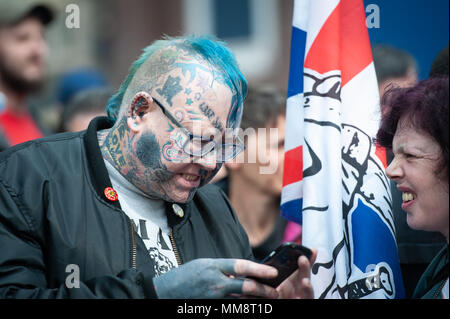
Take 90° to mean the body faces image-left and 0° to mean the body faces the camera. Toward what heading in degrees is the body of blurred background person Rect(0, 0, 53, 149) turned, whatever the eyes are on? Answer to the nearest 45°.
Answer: approximately 315°

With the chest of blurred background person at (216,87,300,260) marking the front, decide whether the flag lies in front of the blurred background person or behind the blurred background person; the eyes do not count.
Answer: in front

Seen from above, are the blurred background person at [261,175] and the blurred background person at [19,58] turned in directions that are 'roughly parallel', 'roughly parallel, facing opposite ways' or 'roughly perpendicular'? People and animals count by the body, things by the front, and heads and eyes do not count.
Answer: roughly parallel

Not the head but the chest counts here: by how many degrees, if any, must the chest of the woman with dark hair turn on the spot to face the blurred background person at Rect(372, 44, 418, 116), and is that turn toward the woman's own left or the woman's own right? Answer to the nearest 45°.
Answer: approximately 90° to the woman's own right

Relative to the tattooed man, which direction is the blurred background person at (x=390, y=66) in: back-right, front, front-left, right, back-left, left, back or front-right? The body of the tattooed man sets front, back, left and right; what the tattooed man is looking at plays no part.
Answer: left

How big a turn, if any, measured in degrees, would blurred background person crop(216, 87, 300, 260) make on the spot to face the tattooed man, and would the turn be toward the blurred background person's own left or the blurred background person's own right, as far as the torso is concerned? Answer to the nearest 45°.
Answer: approximately 45° to the blurred background person's own right

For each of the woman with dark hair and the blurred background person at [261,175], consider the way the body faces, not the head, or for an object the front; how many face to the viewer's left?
1

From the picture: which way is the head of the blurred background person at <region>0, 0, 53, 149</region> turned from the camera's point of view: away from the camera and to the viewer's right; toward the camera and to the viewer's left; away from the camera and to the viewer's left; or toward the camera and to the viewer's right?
toward the camera and to the viewer's right

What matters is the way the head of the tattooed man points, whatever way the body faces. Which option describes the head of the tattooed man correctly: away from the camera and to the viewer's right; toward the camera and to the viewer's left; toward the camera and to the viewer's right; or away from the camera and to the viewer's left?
toward the camera and to the viewer's right

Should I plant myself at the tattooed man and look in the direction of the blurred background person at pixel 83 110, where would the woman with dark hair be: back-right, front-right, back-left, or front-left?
back-right

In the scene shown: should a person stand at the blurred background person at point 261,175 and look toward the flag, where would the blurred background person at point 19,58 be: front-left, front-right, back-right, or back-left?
back-right

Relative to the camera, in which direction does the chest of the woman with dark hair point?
to the viewer's left

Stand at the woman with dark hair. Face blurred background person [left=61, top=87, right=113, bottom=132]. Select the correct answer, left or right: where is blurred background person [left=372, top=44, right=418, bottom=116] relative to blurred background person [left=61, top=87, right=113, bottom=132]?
right
